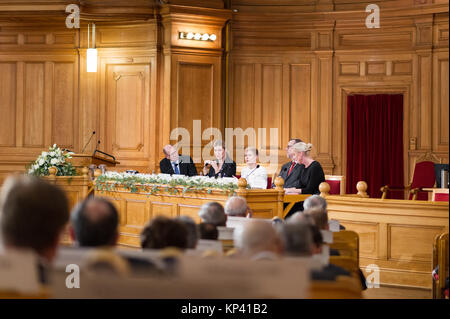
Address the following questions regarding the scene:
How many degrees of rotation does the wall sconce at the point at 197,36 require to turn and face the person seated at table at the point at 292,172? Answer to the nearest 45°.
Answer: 0° — it already faces them

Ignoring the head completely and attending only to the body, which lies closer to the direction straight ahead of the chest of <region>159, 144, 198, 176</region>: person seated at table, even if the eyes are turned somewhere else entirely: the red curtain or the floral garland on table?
the floral garland on table

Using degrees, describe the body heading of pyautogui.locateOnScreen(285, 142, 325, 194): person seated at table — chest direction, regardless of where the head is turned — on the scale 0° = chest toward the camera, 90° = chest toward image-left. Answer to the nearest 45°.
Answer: approximately 90°

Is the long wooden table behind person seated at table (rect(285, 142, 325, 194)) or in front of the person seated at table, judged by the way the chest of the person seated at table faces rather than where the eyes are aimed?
in front

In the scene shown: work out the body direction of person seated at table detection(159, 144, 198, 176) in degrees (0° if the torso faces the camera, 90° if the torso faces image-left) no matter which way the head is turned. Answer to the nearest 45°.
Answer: approximately 0°

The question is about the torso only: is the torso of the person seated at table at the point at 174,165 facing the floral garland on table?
yes

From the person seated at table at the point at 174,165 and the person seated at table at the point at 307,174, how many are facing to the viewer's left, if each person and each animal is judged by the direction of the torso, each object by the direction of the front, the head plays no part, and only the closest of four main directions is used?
1

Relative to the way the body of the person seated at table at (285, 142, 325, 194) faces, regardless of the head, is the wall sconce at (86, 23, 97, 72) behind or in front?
in front

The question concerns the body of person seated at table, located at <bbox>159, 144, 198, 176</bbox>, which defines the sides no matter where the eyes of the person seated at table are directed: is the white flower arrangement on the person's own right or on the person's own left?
on the person's own right
